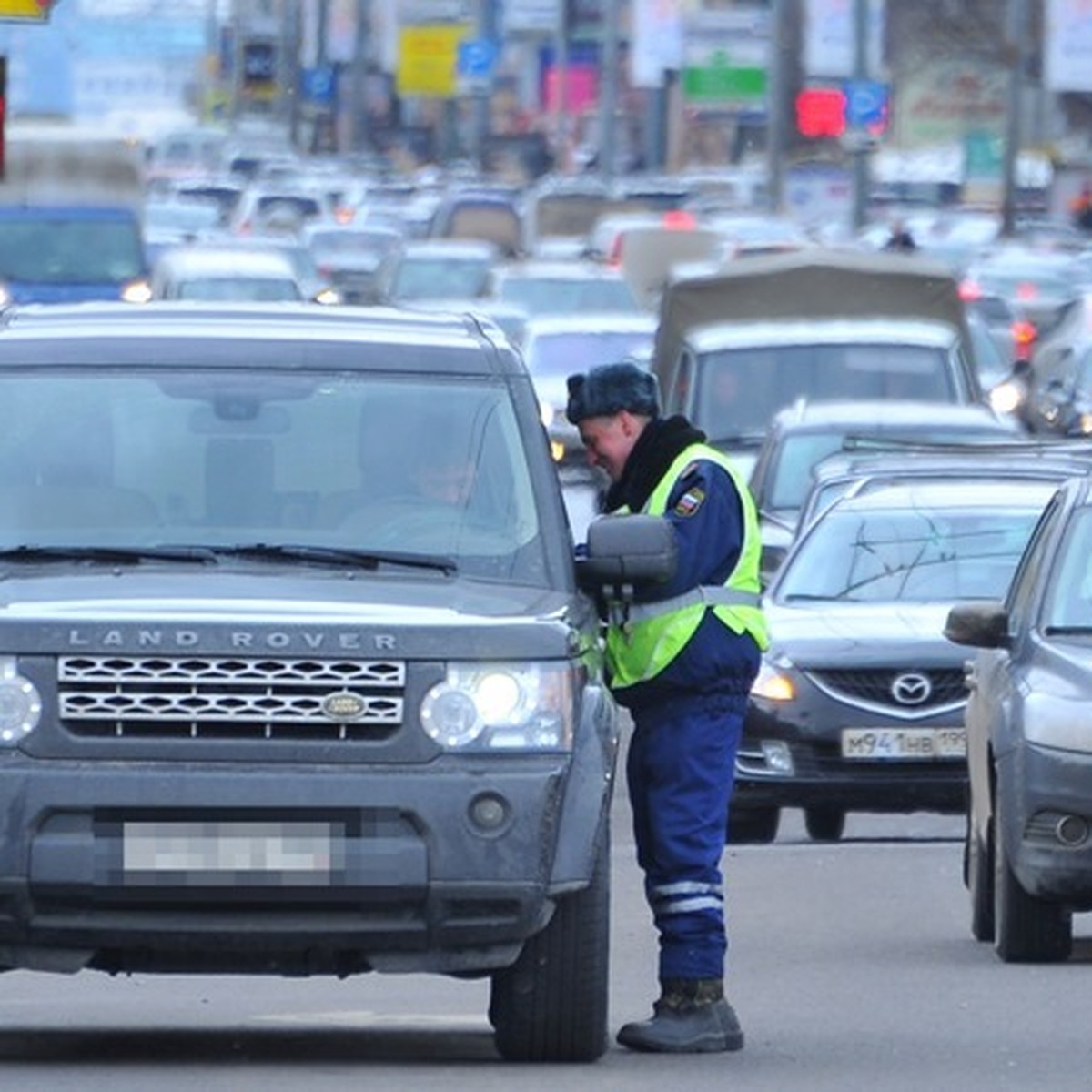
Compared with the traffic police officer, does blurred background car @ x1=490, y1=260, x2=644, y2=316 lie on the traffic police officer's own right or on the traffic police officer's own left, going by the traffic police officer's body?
on the traffic police officer's own right

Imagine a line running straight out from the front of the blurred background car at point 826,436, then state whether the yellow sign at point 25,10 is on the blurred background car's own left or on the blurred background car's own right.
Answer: on the blurred background car's own right

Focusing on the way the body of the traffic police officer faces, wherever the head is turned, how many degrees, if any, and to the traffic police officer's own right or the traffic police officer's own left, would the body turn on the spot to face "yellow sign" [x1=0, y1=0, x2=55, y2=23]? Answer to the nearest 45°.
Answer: approximately 90° to the traffic police officer's own right

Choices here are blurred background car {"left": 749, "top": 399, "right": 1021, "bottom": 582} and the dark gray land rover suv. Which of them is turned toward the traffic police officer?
the blurred background car

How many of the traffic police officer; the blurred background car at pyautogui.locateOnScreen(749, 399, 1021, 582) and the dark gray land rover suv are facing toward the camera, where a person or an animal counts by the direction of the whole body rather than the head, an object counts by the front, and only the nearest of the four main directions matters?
2

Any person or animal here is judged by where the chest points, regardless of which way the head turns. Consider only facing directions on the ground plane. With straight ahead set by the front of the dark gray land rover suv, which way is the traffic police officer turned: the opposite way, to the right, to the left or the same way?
to the right

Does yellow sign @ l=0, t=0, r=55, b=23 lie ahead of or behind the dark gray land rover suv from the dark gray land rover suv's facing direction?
behind

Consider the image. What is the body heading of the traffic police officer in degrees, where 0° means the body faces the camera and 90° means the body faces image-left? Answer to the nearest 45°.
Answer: approximately 90°

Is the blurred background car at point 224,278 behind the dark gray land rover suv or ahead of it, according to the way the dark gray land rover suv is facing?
behind

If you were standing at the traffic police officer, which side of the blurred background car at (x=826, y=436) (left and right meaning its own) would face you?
front

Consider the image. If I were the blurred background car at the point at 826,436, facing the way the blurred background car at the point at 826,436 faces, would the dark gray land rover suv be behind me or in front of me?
in front

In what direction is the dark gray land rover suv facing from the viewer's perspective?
toward the camera

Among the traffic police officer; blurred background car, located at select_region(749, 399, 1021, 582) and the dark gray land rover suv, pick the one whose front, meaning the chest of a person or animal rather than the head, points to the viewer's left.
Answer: the traffic police officer

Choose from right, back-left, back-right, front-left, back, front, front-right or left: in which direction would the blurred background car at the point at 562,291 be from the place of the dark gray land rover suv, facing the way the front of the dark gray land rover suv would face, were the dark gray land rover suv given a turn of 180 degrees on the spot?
front

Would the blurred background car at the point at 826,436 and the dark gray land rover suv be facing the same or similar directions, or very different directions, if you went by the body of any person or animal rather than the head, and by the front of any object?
same or similar directions

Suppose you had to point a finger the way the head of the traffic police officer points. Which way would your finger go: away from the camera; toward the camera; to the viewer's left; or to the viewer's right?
to the viewer's left

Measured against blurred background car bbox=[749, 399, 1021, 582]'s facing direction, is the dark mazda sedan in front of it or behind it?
in front

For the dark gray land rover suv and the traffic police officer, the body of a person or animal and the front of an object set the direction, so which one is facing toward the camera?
the dark gray land rover suv

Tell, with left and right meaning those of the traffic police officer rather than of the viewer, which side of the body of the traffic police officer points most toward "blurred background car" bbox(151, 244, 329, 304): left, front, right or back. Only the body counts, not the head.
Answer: right
